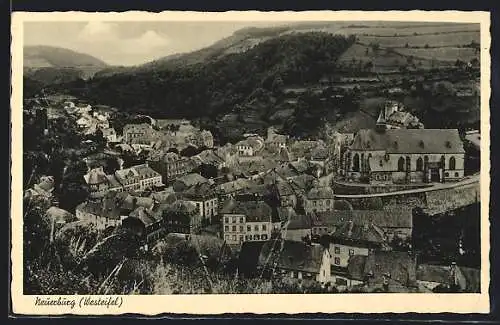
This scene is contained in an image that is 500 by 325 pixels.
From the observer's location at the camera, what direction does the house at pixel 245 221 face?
facing the viewer
